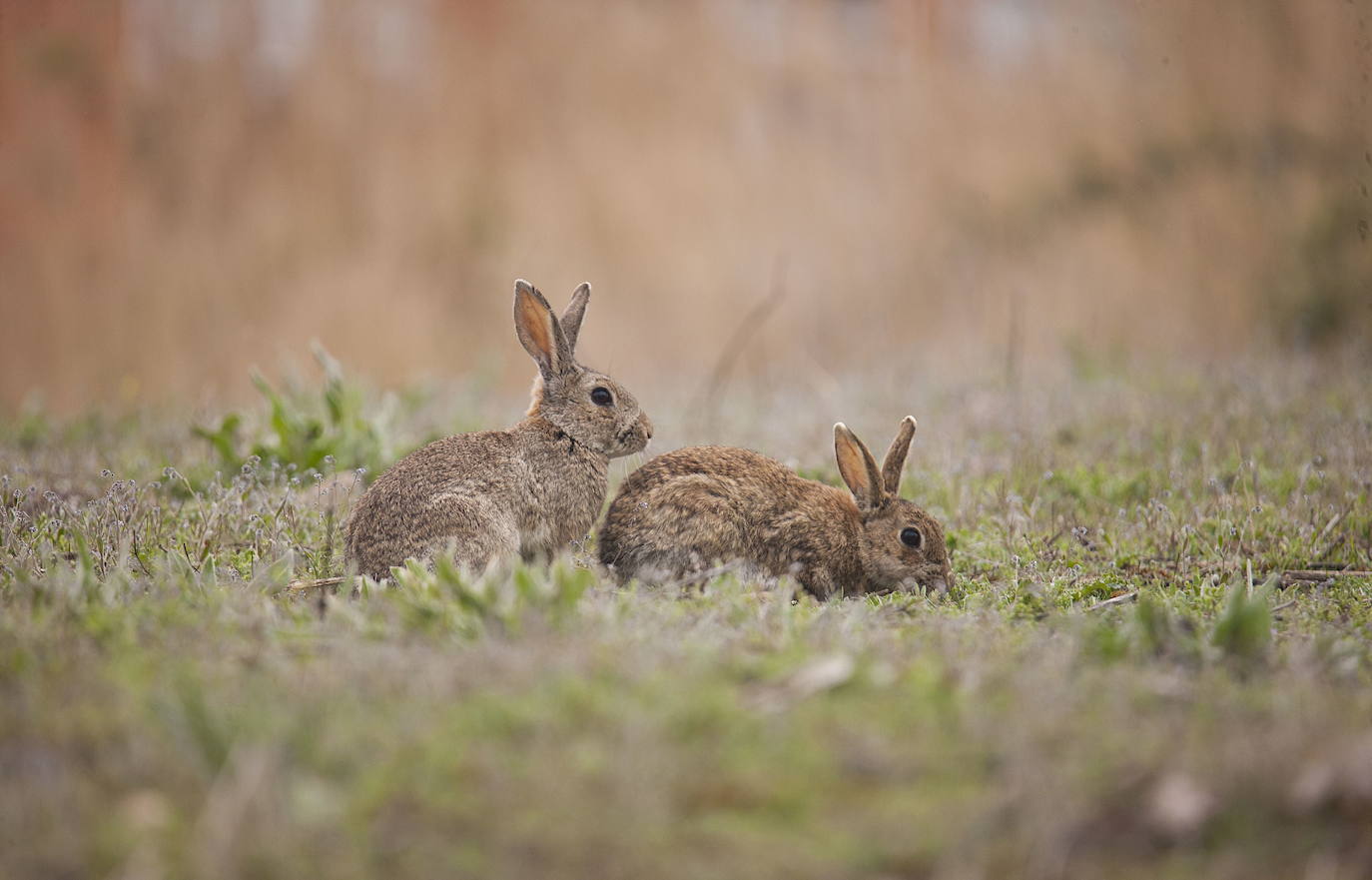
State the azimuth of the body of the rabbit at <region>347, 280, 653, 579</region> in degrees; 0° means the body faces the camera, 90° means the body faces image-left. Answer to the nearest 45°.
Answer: approximately 270°

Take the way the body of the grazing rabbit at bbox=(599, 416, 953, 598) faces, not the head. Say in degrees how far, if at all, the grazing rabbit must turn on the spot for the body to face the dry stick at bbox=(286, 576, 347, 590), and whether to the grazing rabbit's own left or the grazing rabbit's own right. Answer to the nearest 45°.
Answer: approximately 135° to the grazing rabbit's own right

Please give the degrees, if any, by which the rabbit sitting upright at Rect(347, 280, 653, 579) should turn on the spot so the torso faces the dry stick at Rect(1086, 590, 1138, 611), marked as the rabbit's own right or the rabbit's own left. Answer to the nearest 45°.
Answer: approximately 45° to the rabbit's own right

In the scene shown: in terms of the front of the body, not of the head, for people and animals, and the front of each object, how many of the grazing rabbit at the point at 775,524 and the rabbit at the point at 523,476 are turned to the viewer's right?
2

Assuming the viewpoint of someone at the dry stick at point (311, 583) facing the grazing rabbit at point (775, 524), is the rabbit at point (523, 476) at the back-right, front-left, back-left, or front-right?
front-left

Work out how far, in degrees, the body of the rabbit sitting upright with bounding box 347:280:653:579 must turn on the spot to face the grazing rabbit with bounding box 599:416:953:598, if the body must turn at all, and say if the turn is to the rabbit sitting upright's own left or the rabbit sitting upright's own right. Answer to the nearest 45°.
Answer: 0° — it already faces it

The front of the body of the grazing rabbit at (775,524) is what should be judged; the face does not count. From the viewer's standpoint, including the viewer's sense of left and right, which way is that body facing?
facing to the right of the viewer

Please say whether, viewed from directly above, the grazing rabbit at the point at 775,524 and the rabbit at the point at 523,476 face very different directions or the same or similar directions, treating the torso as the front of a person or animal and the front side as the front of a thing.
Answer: same or similar directions

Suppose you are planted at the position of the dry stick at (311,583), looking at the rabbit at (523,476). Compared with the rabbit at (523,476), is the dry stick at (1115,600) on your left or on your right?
right

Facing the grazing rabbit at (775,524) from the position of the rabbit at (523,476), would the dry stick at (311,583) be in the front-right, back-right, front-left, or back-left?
back-right

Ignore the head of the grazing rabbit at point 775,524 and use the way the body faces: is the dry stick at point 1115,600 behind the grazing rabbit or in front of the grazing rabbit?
in front

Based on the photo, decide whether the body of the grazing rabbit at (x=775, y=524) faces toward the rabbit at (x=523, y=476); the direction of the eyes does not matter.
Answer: no
